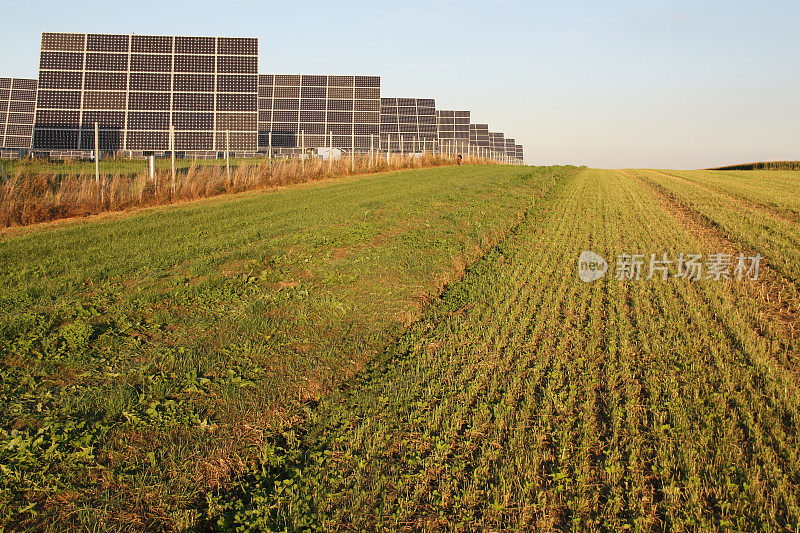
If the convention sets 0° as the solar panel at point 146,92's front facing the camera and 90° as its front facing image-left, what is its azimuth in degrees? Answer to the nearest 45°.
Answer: approximately 0°

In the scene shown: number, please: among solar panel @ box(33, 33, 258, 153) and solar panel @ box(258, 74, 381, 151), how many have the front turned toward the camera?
2

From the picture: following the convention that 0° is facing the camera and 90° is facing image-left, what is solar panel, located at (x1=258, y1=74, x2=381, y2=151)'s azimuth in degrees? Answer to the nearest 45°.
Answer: approximately 0°
